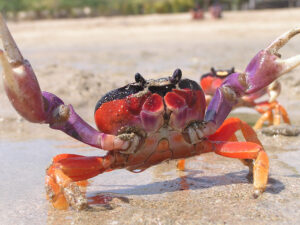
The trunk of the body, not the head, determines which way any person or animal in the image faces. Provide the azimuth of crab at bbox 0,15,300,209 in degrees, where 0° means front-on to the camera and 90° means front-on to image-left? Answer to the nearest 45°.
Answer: approximately 0°

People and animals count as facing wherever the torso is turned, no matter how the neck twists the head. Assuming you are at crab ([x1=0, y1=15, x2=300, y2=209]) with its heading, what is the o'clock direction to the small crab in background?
The small crab in background is roughly at 7 o'clock from the crab.
